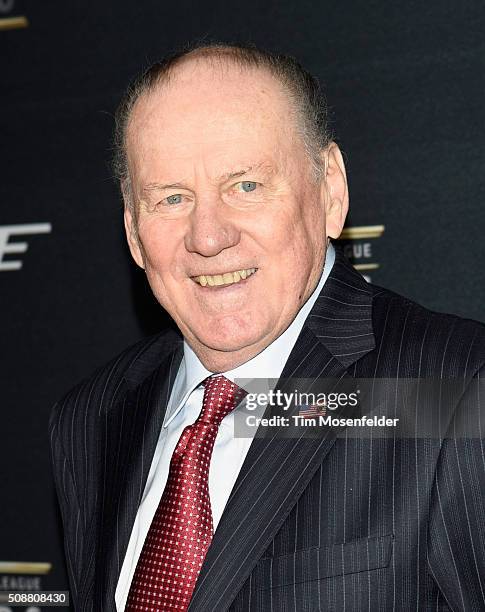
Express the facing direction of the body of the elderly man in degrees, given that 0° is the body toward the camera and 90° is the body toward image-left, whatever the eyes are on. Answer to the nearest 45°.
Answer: approximately 45°
